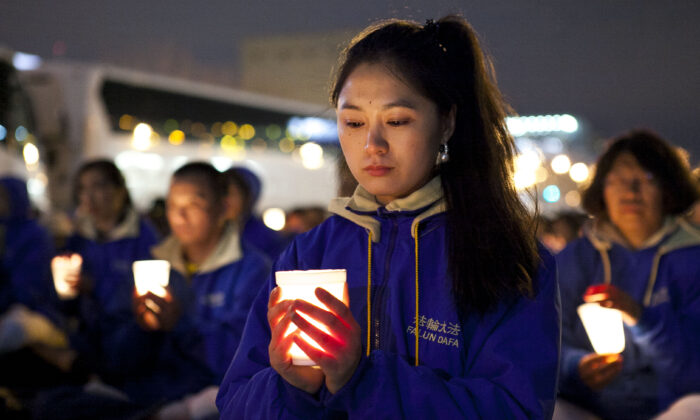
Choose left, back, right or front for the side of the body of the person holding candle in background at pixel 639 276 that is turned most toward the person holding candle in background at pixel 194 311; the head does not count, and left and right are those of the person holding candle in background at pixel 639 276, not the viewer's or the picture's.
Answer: right

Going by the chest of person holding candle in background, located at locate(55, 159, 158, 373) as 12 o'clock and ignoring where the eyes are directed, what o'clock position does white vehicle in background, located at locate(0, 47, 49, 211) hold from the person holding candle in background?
The white vehicle in background is roughly at 4 o'clock from the person holding candle in background.

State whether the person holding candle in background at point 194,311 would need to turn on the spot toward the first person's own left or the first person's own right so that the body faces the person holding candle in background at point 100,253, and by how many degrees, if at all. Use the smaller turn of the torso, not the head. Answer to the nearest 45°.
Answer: approximately 135° to the first person's own right

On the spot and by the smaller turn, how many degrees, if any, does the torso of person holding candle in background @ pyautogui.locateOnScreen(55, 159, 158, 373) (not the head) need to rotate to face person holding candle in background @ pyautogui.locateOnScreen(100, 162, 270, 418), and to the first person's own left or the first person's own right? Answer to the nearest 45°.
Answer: approximately 45° to the first person's own left

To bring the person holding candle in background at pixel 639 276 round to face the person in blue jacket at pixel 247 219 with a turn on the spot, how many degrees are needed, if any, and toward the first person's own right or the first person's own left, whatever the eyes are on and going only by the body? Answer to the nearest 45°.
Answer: approximately 135° to the first person's own right

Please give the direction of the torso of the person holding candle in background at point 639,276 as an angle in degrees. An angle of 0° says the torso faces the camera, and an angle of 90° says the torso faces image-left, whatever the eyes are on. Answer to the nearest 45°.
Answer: approximately 0°

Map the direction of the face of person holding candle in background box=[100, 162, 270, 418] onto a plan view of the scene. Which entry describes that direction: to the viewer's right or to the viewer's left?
to the viewer's left

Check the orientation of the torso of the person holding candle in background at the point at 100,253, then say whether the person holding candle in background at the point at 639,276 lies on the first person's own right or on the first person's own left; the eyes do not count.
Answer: on the first person's own left
